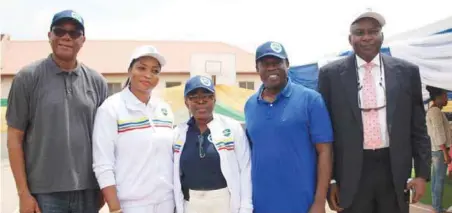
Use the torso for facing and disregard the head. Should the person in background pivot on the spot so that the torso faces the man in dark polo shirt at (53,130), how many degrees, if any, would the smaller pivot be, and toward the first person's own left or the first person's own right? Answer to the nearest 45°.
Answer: approximately 135° to the first person's own right

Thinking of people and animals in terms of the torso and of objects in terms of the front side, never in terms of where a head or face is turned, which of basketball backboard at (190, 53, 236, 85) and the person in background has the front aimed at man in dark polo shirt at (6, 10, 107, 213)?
the basketball backboard

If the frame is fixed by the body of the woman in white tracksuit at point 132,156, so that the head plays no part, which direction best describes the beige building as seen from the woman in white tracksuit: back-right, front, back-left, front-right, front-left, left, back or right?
back-left

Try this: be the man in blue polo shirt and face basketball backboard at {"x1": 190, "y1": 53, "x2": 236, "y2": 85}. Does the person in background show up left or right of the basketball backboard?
right

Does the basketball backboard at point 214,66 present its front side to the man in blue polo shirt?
yes

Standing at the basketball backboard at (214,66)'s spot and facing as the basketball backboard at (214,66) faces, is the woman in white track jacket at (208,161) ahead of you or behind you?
ahead

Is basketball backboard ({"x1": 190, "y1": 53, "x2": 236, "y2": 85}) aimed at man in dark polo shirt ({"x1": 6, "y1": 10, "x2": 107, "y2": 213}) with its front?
yes

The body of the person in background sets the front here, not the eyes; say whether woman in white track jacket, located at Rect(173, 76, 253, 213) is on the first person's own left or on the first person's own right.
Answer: on the first person's own right

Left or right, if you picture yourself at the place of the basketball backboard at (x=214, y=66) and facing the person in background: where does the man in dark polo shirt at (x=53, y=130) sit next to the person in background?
right

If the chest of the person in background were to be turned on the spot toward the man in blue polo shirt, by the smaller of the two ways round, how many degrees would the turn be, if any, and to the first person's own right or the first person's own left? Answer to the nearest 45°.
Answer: approximately 90° to the first person's own right

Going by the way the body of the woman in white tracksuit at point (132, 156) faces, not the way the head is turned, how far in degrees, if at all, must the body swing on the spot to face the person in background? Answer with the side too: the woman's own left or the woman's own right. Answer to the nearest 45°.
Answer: approximately 90° to the woman's own left

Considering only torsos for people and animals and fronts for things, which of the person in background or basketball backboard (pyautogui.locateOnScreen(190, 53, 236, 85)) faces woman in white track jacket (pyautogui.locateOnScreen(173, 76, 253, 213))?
the basketball backboard
